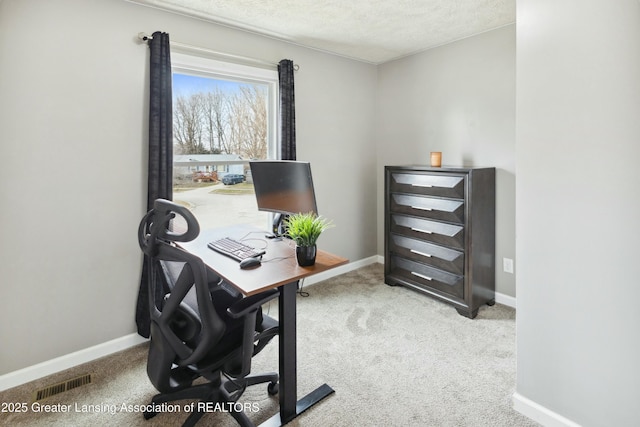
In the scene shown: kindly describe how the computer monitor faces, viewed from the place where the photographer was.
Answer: facing the viewer and to the left of the viewer

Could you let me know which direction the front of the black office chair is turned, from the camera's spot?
facing away from the viewer and to the right of the viewer

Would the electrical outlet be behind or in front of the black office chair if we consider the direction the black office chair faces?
in front

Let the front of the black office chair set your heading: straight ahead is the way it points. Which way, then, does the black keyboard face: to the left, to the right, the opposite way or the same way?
the opposite way

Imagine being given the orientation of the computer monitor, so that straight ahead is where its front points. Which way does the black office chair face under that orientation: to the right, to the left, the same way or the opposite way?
the opposite way

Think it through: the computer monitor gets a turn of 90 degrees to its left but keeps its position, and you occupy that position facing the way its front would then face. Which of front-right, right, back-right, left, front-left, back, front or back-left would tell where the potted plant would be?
front-right

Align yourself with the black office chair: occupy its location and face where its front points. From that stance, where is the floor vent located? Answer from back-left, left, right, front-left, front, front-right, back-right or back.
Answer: left

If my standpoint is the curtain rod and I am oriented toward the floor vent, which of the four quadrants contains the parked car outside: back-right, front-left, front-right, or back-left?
back-right

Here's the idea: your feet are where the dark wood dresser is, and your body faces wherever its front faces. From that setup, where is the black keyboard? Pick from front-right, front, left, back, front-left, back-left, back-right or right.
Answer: front

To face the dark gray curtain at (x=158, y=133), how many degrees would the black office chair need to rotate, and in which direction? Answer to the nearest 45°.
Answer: approximately 45° to its left
